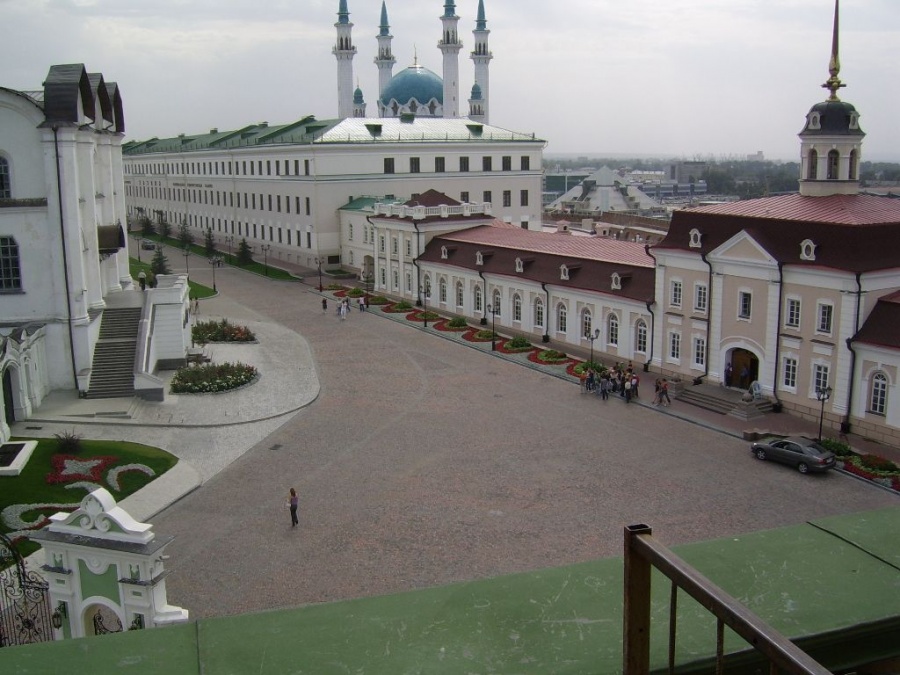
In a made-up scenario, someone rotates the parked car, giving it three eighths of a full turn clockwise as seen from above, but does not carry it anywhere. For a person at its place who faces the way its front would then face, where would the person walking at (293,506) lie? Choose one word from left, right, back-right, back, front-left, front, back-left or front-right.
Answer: back-right

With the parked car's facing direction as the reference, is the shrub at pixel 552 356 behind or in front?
in front

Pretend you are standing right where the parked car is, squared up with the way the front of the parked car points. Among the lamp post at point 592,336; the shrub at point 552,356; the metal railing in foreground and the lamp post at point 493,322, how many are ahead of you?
3

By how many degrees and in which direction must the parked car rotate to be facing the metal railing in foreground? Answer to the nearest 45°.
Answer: approximately 135° to its left

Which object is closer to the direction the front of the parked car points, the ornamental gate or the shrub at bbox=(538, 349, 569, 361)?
the shrub

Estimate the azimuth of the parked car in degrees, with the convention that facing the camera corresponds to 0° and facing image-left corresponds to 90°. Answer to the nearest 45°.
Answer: approximately 135°

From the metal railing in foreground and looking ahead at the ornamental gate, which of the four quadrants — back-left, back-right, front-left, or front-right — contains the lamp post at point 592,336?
front-right

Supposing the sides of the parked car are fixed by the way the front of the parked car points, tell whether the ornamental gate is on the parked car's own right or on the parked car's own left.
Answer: on the parked car's own left

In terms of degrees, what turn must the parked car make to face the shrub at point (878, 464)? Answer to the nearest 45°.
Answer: approximately 135° to its right

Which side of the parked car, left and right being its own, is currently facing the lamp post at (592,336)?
front

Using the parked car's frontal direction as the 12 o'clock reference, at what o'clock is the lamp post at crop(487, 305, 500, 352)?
The lamp post is roughly at 12 o'clock from the parked car.

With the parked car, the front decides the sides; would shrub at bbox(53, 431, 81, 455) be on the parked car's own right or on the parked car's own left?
on the parked car's own left

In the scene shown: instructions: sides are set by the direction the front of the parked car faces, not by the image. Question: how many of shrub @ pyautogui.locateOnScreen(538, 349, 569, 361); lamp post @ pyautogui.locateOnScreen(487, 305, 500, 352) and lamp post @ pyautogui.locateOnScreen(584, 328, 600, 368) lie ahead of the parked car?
3
